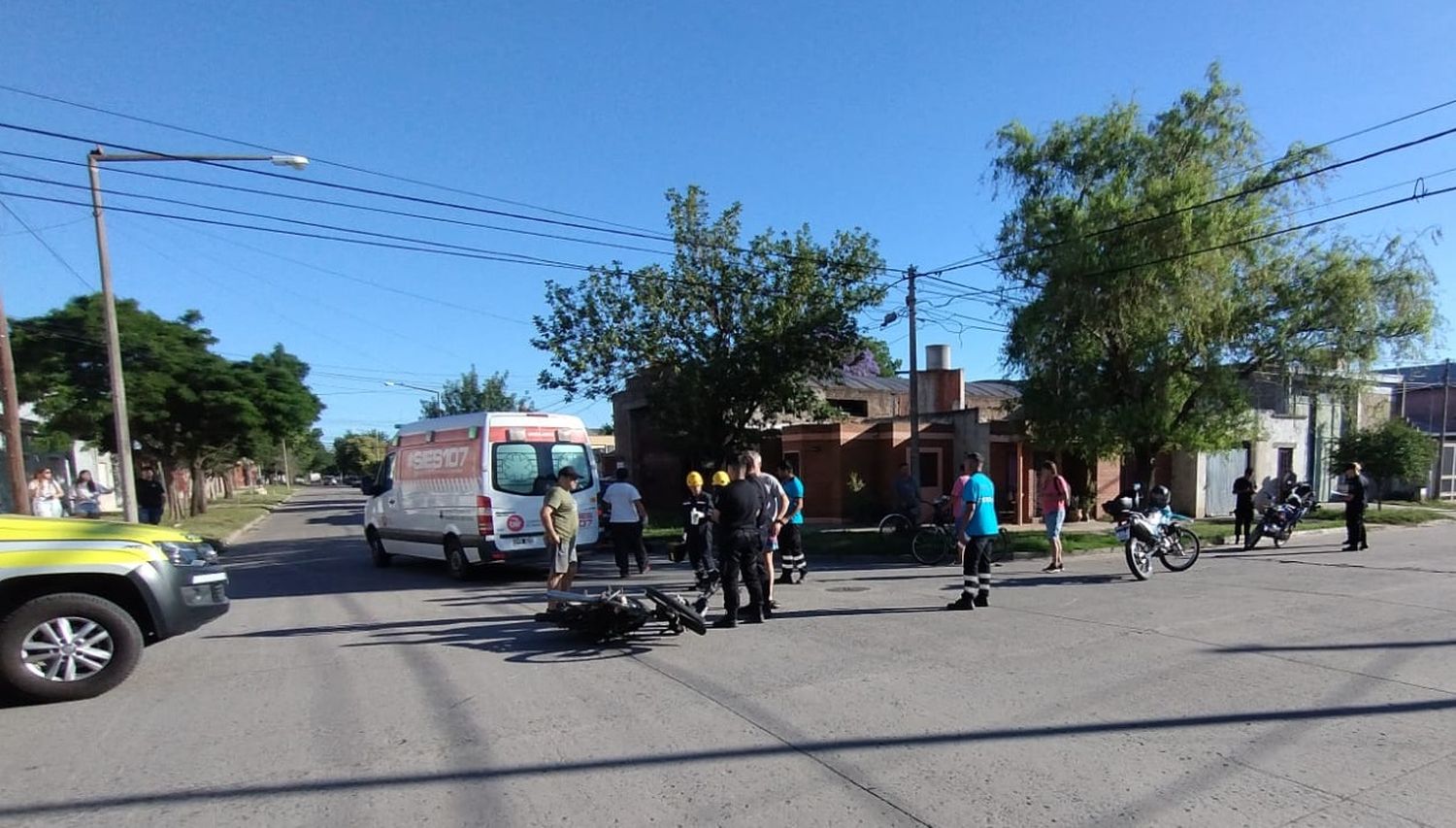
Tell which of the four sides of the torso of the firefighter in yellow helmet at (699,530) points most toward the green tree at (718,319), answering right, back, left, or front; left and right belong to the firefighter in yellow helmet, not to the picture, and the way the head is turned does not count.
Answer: back

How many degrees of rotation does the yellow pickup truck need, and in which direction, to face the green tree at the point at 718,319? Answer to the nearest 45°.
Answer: approximately 45° to its left

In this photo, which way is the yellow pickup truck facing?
to the viewer's right

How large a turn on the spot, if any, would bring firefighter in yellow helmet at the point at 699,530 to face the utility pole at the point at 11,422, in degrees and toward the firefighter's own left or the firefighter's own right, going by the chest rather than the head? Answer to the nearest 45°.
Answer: approximately 90° to the firefighter's own right

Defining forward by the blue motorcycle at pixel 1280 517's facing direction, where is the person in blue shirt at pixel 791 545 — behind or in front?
in front

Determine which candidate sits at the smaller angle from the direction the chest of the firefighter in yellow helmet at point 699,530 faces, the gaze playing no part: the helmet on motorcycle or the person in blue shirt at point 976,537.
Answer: the person in blue shirt

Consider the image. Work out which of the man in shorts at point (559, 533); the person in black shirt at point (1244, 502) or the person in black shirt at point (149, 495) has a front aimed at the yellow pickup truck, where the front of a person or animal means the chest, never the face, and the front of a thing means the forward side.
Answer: the person in black shirt at point (149, 495)

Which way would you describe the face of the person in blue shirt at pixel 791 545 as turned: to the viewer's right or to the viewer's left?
to the viewer's left
